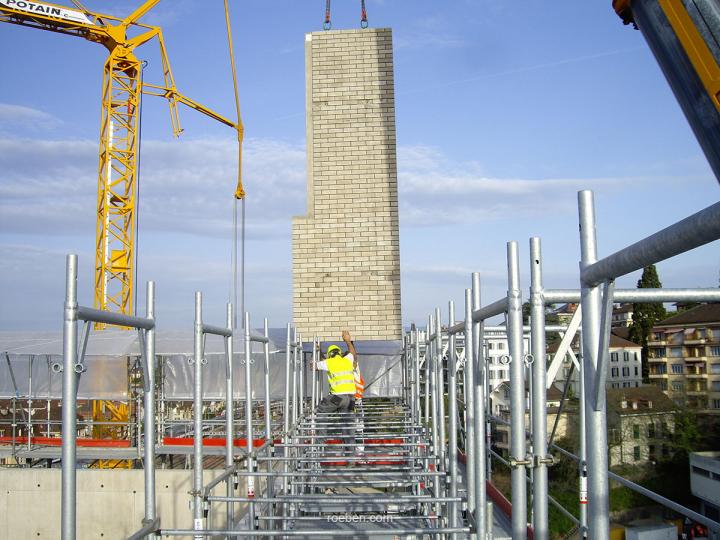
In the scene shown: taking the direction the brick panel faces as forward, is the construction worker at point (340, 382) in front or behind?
in front

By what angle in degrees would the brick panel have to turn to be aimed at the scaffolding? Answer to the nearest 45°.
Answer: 0° — it already faces it

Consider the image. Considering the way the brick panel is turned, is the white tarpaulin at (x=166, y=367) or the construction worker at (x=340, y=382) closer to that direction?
the construction worker

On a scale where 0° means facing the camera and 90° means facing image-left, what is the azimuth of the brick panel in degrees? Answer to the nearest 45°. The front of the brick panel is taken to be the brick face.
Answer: approximately 0°
